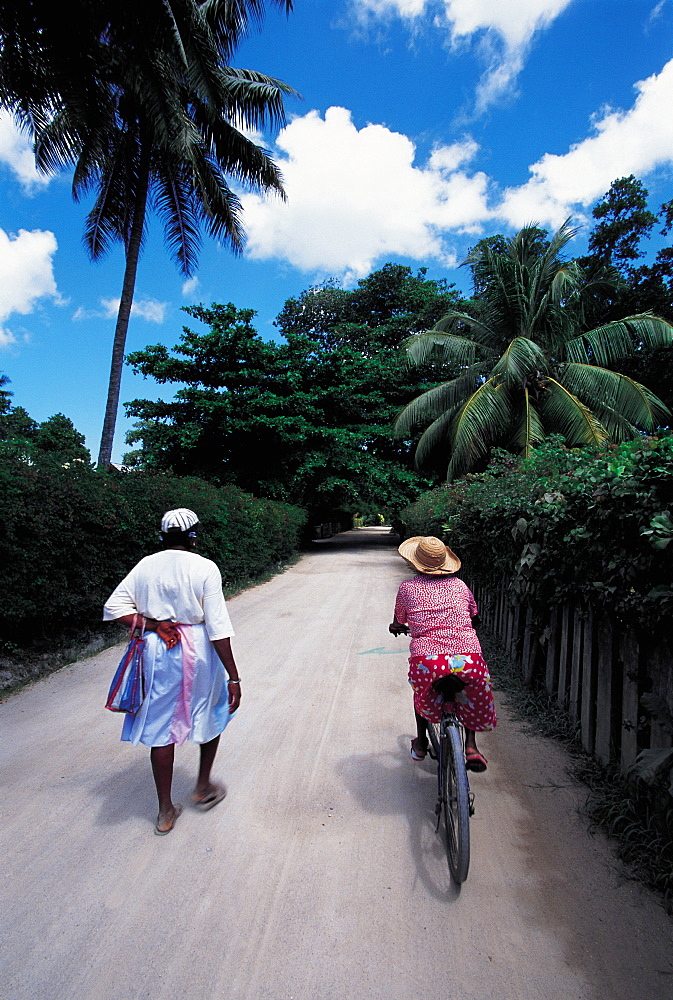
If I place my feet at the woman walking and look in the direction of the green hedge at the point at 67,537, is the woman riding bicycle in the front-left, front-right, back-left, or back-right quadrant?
back-right

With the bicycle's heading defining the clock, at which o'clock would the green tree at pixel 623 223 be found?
The green tree is roughly at 1 o'clock from the bicycle.

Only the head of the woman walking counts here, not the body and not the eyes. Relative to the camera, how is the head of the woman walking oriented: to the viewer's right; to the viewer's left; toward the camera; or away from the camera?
away from the camera

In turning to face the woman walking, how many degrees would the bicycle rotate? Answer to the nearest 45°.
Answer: approximately 90° to its left

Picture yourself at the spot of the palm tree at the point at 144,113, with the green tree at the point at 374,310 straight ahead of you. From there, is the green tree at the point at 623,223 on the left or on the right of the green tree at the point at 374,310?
right

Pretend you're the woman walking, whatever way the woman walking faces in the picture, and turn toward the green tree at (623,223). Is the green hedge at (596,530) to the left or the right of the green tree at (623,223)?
right

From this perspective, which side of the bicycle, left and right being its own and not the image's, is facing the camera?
back

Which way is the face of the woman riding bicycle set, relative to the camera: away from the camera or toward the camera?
away from the camera

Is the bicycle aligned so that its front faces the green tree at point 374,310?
yes

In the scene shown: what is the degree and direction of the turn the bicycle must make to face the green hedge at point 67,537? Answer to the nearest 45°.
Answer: approximately 45° to its left
